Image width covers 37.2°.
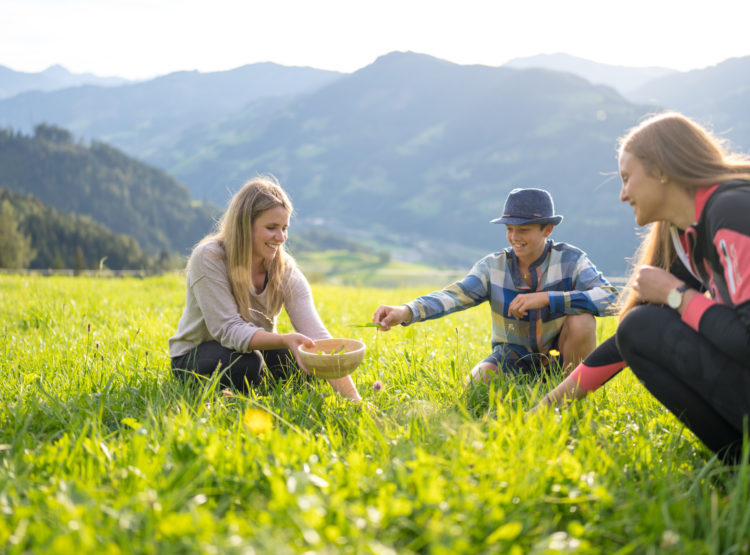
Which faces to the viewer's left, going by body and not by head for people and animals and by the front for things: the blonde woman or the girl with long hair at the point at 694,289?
the girl with long hair

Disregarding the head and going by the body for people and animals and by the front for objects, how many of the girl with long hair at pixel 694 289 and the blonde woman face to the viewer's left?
1

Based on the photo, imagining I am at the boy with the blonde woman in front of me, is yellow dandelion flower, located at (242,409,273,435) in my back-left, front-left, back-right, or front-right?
front-left

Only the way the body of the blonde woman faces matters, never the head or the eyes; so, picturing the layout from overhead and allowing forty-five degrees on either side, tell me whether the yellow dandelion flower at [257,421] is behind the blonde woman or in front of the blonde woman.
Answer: in front

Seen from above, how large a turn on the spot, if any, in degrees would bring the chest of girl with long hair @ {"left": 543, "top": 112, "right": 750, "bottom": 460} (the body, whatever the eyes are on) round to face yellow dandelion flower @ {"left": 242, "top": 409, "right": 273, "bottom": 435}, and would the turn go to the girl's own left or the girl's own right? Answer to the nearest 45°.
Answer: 0° — they already face it

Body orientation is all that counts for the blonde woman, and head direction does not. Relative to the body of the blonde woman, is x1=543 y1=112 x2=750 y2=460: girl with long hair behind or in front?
in front

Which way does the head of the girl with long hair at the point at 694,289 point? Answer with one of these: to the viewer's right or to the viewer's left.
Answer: to the viewer's left

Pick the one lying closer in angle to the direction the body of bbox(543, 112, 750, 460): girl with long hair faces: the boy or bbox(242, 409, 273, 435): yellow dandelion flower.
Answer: the yellow dandelion flower

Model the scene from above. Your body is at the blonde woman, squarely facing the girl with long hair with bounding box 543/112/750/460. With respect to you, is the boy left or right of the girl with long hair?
left

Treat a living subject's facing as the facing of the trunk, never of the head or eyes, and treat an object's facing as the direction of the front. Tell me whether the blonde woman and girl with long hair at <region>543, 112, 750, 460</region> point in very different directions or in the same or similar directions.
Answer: very different directions

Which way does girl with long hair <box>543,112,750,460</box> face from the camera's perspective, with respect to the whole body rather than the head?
to the viewer's left

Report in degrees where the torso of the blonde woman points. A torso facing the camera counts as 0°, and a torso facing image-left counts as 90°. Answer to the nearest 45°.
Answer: approximately 315°
